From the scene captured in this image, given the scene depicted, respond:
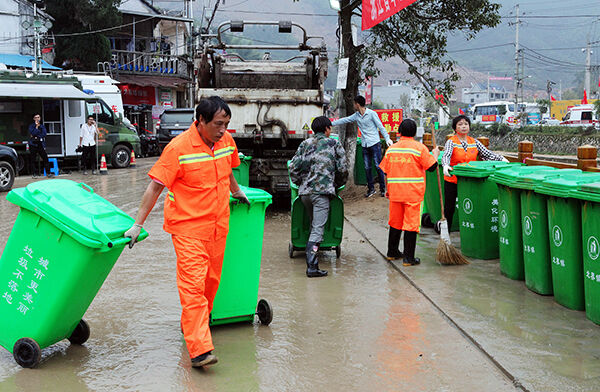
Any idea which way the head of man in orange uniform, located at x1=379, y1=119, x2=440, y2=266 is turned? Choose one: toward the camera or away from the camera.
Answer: away from the camera

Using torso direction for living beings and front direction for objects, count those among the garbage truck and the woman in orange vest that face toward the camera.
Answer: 1

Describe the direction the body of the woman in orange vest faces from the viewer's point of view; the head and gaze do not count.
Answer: toward the camera

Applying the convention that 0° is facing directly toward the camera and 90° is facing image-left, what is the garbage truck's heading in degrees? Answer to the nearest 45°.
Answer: approximately 180°

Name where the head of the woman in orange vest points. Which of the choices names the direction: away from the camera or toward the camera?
toward the camera

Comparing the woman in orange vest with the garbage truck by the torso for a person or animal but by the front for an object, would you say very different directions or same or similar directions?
very different directions

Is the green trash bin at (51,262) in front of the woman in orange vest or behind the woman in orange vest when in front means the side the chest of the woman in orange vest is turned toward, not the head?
in front

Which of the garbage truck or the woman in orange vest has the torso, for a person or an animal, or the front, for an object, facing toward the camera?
the woman in orange vest

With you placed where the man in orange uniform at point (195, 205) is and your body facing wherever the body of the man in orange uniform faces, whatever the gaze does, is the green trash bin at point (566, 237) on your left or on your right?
on your left

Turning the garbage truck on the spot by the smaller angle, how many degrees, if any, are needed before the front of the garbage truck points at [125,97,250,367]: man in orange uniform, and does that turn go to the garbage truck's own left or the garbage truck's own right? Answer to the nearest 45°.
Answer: approximately 180°
